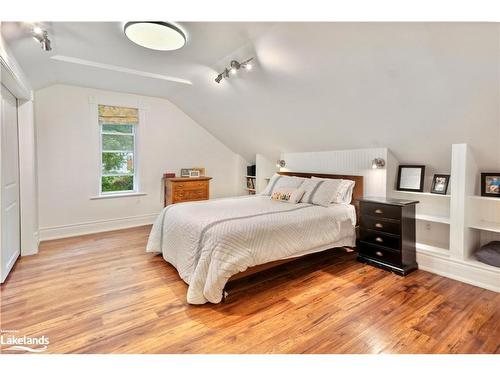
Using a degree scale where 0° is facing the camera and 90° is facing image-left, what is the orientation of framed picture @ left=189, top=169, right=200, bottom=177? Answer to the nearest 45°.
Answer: approximately 0°

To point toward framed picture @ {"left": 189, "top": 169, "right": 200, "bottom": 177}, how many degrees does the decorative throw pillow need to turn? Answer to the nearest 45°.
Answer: approximately 90° to its right

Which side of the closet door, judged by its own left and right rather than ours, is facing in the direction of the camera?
right

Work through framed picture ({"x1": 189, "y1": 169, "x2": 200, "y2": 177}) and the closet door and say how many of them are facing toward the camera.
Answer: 1

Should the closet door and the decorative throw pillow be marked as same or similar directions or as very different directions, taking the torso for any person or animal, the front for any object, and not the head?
very different directions

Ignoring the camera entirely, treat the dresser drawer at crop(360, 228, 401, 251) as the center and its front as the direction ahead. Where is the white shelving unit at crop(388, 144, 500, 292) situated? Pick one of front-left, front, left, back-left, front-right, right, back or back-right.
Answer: back-left

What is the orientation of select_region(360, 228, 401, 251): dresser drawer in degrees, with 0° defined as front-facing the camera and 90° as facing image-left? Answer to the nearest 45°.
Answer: approximately 45°

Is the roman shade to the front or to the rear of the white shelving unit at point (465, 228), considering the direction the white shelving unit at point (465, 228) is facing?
to the front

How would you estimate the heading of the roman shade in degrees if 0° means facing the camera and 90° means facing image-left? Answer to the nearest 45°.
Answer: approximately 315°

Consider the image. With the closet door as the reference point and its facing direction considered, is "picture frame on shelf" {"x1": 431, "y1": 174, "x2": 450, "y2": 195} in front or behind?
in front
